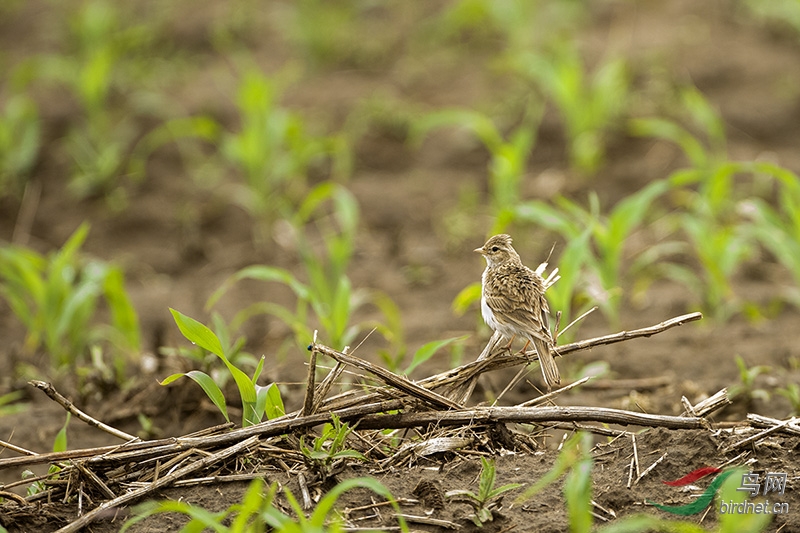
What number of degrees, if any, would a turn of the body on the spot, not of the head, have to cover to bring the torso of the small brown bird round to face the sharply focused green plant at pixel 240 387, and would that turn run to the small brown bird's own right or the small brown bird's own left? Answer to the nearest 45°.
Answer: approximately 90° to the small brown bird's own left

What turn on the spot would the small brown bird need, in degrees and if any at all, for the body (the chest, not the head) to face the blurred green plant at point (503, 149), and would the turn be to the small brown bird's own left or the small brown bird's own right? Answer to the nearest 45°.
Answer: approximately 45° to the small brown bird's own right

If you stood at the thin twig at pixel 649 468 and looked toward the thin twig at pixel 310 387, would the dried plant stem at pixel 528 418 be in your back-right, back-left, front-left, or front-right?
front-right

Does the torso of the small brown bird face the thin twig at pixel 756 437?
no

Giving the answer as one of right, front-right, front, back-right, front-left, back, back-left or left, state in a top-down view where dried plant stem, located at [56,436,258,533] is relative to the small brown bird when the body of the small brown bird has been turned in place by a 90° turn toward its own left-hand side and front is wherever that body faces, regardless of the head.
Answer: front

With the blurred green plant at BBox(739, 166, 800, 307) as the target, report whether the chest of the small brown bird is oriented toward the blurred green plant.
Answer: no

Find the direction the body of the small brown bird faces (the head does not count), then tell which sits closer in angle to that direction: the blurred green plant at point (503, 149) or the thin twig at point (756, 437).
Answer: the blurred green plant

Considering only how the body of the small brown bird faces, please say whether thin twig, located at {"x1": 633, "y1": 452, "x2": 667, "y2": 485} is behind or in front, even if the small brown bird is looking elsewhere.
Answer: behind

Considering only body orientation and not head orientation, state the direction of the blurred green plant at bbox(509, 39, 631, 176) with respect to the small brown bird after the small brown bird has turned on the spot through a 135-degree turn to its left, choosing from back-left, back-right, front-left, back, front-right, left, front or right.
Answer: back

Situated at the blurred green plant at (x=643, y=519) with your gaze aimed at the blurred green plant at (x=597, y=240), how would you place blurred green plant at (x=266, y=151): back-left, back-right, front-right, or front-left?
front-left
